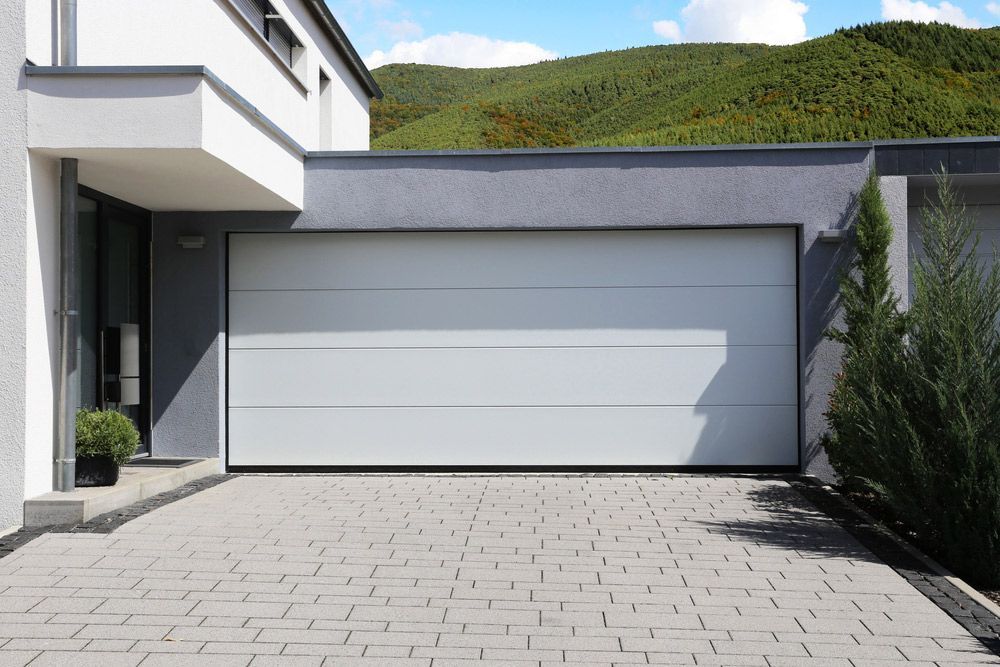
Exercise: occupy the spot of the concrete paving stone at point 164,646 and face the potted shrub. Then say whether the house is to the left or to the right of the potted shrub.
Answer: right

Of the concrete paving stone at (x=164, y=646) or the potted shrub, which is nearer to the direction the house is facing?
the concrete paving stone

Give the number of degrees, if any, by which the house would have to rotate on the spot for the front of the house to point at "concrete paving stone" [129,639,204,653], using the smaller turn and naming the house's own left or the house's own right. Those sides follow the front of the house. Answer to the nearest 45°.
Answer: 0° — it already faces it

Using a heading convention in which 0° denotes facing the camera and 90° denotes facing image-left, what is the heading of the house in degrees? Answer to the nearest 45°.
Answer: approximately 0°

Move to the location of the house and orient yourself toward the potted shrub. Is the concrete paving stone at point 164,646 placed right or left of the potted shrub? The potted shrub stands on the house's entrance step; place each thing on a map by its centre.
left
